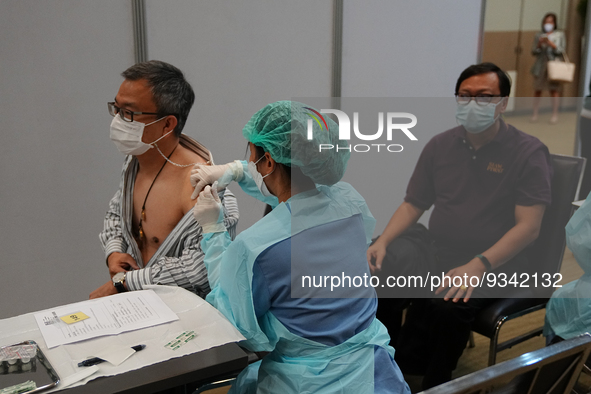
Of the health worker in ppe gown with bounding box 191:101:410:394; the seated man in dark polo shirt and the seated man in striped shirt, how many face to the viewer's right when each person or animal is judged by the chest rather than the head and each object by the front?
0

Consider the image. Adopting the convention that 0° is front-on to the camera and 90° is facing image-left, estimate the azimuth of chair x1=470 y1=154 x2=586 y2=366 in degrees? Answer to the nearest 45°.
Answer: approximately 45°

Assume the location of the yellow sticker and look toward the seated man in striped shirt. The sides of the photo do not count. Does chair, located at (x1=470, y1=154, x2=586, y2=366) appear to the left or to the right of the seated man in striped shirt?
right

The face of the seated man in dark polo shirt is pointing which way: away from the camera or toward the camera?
toward the camera

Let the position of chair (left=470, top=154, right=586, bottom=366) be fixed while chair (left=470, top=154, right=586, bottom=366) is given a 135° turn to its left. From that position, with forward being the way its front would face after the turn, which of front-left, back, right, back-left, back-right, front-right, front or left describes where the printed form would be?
back-right

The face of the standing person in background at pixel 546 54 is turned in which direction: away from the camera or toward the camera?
toward the camera

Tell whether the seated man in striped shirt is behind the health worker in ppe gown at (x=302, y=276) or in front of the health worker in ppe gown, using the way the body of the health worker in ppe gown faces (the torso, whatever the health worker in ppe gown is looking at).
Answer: in front

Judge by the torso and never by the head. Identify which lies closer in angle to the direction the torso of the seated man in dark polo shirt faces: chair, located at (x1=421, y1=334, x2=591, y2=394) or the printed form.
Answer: the printed form

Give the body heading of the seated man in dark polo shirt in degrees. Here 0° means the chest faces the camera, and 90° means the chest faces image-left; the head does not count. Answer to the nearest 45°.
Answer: approximately 45°

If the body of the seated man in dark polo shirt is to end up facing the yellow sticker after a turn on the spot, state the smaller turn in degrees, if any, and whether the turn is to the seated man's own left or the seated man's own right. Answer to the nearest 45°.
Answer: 0° — they already face it

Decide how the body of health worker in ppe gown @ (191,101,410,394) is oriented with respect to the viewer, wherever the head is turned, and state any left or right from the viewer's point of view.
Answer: facing away from the viewer and to the left of the viewer

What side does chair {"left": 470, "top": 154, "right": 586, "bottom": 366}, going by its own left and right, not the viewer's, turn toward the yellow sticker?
front

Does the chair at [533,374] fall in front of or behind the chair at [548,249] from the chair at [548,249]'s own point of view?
in front

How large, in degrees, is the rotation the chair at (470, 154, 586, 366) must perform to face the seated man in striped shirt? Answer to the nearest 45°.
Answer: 0° — it already faces them
